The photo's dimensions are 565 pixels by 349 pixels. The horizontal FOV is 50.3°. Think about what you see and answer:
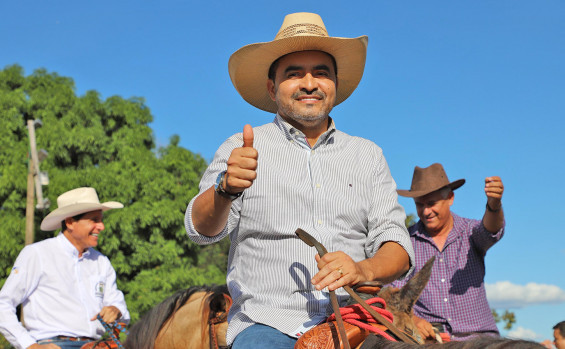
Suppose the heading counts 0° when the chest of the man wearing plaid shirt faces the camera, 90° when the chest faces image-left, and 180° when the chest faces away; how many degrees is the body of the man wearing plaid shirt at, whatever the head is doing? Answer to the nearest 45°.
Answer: approximately 45°

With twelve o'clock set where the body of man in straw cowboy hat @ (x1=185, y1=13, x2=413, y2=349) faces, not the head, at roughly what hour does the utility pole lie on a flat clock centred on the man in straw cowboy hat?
The utility pole is roughly at 5 o'clock from the man in straw cowboy hat.

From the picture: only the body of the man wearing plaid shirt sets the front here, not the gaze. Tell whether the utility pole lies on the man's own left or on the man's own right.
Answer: on the man's own right

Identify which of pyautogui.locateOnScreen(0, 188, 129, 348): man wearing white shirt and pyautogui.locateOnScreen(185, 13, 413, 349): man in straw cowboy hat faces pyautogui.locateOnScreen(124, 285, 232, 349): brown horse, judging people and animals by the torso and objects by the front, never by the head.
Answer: the man wearing white shirt

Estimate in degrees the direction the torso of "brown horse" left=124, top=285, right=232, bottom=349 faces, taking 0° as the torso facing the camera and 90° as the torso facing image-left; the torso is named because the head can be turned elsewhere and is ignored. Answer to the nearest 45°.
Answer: approximately 270°

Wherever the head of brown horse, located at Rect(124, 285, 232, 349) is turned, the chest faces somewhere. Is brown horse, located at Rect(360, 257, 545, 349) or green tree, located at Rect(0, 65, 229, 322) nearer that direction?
the brown horse

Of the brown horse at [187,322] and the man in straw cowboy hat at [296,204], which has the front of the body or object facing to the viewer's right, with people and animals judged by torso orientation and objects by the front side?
the brown horse

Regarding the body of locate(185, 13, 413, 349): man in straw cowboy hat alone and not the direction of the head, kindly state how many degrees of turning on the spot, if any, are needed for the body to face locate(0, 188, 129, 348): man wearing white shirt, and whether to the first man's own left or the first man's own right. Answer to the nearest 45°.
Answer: approximately 135° to the first man's own right

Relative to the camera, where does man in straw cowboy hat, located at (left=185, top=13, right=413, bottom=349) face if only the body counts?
toward the camera

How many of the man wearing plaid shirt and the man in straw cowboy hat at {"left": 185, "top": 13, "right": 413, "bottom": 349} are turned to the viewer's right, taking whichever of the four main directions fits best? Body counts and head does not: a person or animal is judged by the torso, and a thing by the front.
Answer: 0

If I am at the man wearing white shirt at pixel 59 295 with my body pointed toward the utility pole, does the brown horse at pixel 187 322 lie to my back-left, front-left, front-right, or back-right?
back-right

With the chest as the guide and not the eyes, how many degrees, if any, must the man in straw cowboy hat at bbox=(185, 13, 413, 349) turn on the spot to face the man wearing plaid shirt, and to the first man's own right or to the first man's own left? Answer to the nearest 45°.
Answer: approximately 135° to the first man's own left
